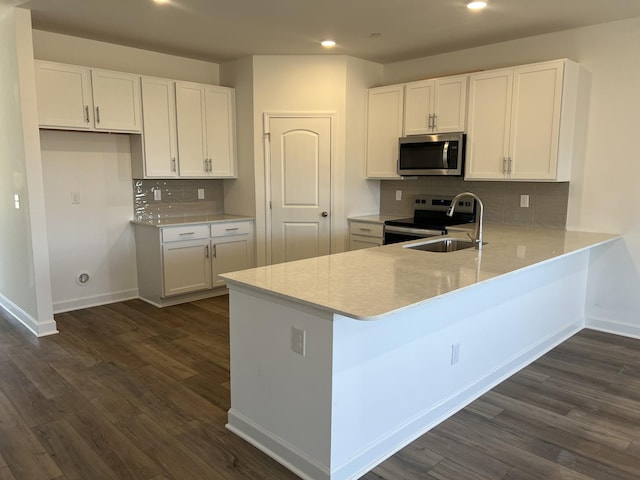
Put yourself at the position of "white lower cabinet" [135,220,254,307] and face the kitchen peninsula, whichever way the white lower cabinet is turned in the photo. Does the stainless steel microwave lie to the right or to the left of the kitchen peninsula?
left

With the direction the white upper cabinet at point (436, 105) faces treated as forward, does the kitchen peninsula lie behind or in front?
in front

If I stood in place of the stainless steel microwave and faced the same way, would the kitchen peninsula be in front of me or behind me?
in front

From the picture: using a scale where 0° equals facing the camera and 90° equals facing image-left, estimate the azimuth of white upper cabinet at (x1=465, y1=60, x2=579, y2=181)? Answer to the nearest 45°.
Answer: approximately 45°

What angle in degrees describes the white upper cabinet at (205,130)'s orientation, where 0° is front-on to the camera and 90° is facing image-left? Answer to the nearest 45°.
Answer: approximately 315°

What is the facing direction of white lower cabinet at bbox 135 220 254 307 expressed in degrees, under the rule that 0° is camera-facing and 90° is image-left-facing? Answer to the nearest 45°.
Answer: approximately 315°

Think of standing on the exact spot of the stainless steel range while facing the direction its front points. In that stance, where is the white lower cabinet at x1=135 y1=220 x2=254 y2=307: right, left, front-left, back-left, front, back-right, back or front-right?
front-right
